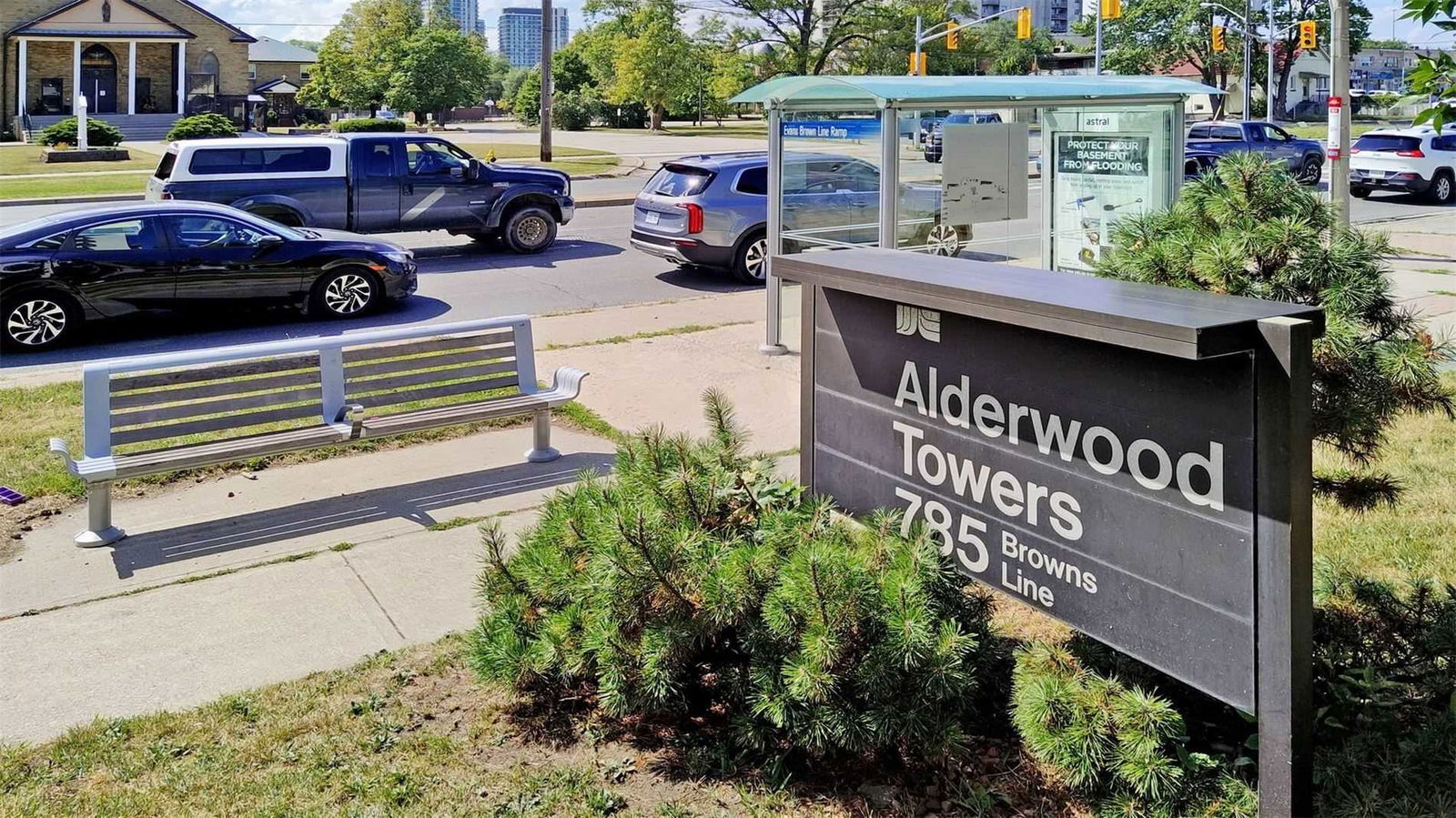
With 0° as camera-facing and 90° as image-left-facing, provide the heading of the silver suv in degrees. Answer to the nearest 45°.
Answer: approximately 225°

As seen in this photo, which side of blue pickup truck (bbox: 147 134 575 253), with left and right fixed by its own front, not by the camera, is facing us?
right

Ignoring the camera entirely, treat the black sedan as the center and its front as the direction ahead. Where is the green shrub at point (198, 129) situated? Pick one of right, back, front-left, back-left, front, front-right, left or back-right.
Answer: left

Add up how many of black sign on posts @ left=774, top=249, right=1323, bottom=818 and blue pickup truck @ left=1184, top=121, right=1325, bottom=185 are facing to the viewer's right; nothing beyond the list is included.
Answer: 1

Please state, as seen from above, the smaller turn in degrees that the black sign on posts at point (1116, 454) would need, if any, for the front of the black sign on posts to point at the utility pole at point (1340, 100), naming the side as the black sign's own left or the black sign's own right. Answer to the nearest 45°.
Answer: approximately 135° to the black sign's own right

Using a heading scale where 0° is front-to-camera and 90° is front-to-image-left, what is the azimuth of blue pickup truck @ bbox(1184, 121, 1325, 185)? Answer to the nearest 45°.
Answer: approximately 270°

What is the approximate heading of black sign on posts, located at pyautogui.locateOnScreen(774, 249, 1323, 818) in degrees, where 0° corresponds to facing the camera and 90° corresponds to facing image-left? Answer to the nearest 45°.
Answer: approximately 45°

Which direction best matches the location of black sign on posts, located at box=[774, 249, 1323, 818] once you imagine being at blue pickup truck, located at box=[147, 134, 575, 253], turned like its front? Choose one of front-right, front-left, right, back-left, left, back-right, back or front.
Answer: right

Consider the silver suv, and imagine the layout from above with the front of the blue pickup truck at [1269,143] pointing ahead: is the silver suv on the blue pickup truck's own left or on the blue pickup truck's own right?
on the blue pickup truck's own right

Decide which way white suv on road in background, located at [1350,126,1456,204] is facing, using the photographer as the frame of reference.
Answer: facing away from the viewer and to the right of the viewer

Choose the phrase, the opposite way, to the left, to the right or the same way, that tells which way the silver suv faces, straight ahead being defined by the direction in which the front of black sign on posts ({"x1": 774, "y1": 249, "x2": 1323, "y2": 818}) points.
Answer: the opposite way

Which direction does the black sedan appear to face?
to the viewer's right

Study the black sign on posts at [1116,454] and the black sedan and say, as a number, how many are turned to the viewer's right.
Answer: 1
